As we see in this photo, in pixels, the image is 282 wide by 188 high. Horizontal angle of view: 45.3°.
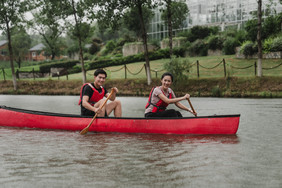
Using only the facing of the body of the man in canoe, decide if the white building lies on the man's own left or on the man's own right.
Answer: on the man's own left

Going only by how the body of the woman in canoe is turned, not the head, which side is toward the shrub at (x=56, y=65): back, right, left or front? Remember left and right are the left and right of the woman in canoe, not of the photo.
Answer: back

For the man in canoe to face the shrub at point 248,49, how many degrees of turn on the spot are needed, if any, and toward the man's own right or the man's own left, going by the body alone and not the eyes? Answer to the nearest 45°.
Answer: approximately 90° to the man's own left

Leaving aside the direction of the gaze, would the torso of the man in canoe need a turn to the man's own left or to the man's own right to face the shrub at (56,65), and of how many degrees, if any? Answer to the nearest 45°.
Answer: approximately 135° to the man's own left

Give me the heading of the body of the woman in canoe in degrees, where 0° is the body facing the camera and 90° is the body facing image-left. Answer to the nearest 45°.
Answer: approximately 315°

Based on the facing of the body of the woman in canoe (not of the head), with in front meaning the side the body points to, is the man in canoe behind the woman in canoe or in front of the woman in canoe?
behind

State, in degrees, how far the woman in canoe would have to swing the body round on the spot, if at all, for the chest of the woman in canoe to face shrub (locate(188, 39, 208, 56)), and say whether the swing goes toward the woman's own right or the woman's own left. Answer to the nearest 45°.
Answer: approximately 135° to the woman's own left

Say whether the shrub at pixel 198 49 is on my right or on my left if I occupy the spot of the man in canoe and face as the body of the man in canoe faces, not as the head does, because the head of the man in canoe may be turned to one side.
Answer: on my left

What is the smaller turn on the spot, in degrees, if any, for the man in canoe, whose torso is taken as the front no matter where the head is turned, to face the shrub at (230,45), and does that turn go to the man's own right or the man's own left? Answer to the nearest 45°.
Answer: approximately 90° to the man's own left
